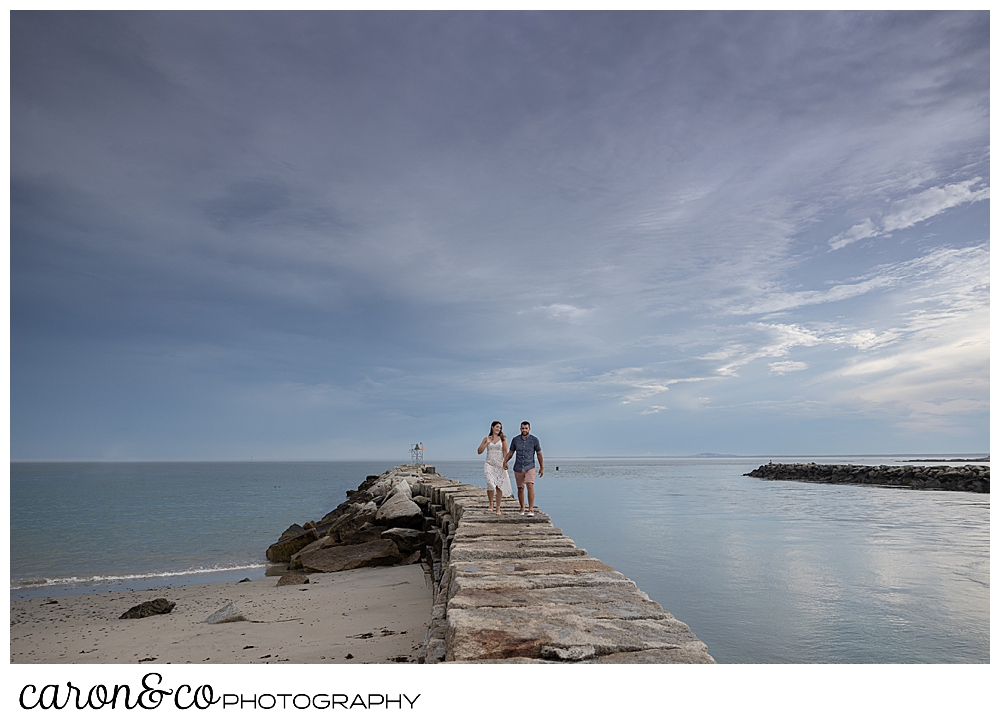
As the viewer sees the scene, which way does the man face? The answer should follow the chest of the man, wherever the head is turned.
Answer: toward the camera

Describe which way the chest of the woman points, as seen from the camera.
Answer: toward the camera

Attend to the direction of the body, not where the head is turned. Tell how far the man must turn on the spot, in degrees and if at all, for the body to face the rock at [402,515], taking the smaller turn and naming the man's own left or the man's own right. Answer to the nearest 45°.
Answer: approximately 135° to the man's own right

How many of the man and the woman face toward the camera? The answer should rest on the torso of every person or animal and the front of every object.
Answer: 2

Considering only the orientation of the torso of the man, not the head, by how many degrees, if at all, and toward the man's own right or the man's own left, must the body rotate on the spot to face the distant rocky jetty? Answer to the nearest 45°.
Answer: approximately 135° to the man's own left
